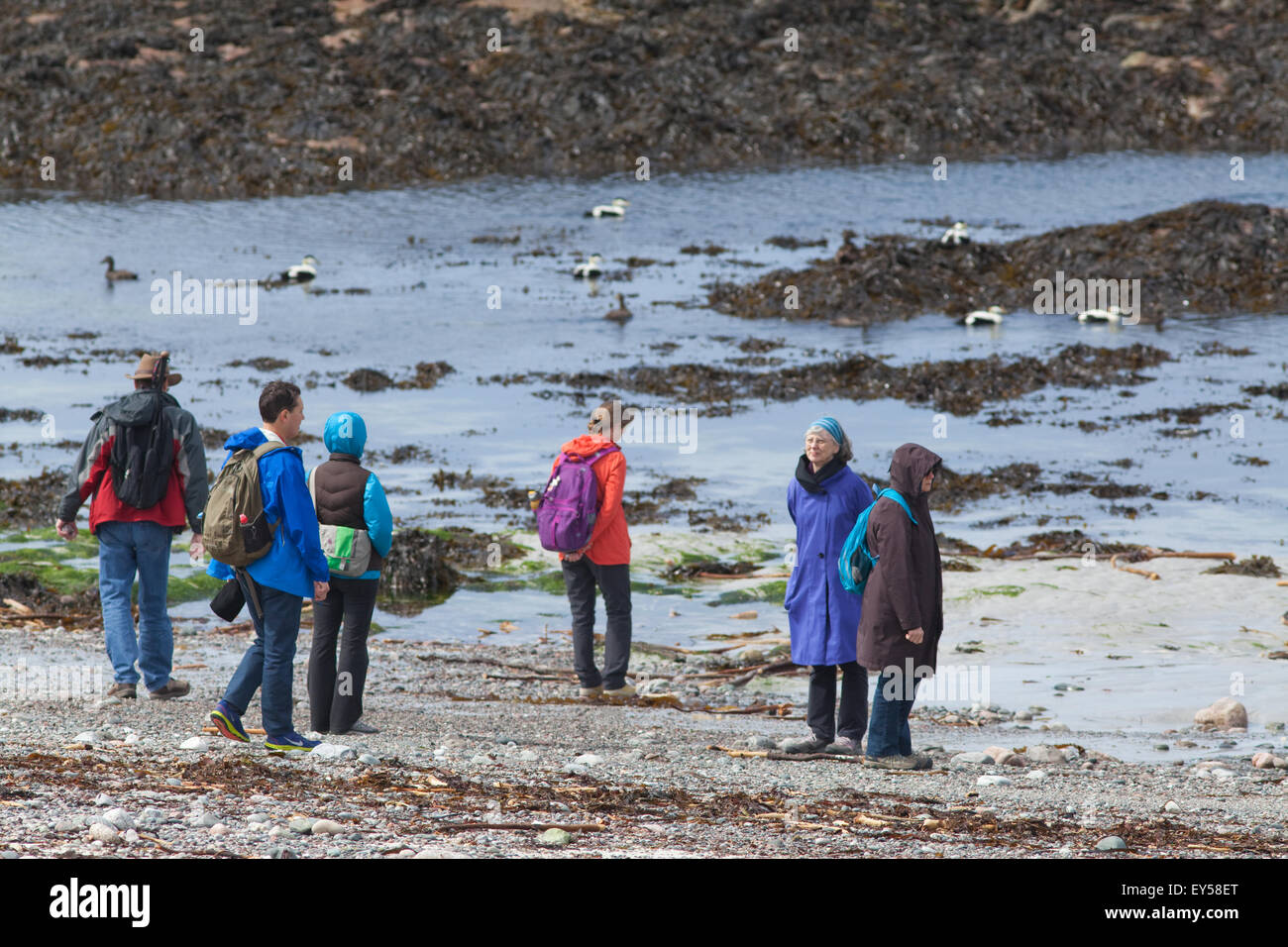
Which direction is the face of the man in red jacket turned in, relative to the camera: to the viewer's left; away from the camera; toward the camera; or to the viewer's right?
away from the camera

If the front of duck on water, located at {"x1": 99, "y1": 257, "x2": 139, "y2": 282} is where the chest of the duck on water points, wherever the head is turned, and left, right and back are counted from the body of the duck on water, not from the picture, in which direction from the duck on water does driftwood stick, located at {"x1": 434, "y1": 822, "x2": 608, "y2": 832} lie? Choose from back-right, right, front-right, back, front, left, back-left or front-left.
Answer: left

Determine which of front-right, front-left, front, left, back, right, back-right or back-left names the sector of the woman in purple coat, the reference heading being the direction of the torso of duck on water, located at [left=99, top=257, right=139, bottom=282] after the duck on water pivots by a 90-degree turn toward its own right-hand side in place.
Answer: back

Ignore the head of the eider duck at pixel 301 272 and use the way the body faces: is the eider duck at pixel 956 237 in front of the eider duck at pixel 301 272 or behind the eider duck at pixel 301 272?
in front

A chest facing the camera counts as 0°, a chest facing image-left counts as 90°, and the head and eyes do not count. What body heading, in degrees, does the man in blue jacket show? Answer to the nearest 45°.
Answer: approximately 270°

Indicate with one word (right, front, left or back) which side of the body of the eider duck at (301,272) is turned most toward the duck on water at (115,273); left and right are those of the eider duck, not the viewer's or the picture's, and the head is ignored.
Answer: back

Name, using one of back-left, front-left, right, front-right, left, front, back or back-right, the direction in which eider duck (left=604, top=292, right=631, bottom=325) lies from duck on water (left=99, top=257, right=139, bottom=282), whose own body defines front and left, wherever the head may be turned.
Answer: back-left

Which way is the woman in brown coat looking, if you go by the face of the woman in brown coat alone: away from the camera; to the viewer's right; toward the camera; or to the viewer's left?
to the viewer's right

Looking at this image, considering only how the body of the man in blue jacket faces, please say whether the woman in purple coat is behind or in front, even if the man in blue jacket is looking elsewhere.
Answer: in front

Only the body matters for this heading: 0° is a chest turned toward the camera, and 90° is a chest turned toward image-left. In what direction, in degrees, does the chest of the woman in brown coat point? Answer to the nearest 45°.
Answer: approximately 270°

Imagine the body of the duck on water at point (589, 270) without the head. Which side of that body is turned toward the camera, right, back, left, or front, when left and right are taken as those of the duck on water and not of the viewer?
right

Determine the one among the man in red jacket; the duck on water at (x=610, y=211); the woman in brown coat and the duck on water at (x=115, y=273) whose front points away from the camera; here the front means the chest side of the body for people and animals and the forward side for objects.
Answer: the man in red jacket

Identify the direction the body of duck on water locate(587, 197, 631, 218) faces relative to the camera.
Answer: to the viewer's right

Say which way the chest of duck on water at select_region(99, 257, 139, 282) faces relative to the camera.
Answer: to the viewer's left

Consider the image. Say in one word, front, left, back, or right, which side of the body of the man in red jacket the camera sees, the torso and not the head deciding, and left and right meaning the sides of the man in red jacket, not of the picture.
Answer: back
